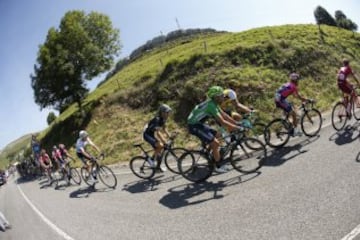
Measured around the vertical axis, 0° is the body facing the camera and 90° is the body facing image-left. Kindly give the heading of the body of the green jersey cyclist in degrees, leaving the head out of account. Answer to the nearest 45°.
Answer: approximately 270°

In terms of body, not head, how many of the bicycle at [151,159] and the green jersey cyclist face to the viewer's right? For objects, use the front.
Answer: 2

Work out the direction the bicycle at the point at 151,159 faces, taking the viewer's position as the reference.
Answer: facing to the right of the viewer

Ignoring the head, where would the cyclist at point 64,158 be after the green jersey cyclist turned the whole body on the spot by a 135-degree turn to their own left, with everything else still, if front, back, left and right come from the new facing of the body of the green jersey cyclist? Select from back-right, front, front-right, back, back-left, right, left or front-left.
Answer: front

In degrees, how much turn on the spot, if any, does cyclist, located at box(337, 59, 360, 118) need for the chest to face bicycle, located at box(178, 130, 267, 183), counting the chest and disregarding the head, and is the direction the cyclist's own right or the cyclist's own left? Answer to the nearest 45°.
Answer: approximately 180°

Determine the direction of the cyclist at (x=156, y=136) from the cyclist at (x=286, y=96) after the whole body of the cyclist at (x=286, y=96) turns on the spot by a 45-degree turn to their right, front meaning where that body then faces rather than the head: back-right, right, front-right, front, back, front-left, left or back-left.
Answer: back-right

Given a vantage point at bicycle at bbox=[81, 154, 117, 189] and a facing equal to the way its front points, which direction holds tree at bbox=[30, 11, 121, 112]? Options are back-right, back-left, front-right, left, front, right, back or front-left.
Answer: back-left

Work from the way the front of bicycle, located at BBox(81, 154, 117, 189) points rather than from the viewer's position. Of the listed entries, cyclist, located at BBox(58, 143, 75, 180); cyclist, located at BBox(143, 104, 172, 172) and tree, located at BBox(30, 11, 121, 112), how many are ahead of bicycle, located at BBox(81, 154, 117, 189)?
1

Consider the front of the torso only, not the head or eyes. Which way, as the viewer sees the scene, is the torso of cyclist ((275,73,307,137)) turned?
to the viewer's right

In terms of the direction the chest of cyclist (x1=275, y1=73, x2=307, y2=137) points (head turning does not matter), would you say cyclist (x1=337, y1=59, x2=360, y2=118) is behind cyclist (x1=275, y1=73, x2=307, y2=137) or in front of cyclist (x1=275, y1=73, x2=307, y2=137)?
in front

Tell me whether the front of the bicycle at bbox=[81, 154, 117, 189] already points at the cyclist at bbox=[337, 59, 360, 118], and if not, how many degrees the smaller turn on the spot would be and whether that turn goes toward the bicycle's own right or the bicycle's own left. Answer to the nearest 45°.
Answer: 0° — it already faces them

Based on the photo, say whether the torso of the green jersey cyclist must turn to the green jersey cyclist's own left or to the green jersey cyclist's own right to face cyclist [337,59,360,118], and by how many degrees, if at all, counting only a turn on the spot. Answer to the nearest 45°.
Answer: approximately 45° to the green jersey cyclist's own left

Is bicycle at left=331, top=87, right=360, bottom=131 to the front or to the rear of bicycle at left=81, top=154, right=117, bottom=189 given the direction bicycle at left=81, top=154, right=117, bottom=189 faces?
to the front

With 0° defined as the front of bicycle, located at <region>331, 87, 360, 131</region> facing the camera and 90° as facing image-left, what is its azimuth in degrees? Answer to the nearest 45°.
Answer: approximately 225°

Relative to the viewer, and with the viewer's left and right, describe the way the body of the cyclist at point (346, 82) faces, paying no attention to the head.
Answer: facing away from the viewer and to the right of the viewer
